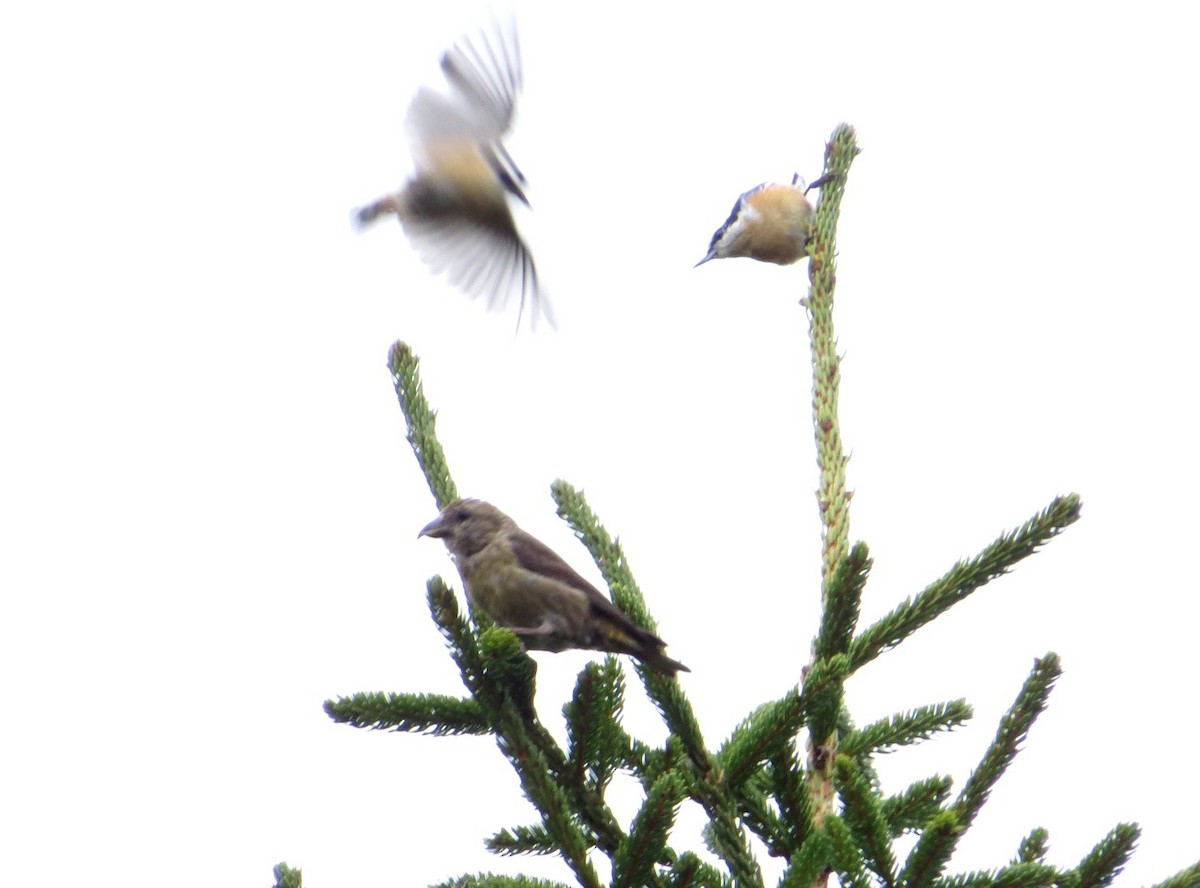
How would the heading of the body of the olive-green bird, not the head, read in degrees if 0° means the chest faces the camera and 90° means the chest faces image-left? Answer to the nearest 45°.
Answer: approximately 90°
